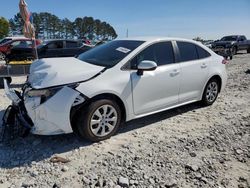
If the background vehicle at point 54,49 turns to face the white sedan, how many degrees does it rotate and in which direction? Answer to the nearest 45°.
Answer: approximately 90° to its left

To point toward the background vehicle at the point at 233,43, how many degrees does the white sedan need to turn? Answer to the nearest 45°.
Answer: approximately 180°

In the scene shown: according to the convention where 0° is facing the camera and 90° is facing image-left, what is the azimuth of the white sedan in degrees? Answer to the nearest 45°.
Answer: approximately 45°

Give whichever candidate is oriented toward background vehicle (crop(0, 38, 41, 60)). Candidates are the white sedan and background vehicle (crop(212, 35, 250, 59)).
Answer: background vehicle (crop(212, 35, 250, 59))

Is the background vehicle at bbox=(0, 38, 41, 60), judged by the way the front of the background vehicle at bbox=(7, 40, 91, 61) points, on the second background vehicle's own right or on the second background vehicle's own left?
on the second background vehicle's own right

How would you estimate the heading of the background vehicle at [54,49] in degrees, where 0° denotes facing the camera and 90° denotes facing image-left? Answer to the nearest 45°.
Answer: approximately 90°

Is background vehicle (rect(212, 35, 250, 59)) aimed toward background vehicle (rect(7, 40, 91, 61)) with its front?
yes

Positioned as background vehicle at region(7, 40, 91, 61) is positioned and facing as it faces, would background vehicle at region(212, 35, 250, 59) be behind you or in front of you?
behind

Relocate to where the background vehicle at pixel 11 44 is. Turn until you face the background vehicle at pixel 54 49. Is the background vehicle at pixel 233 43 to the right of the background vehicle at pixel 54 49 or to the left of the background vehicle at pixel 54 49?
left
